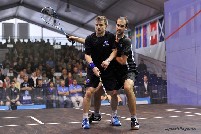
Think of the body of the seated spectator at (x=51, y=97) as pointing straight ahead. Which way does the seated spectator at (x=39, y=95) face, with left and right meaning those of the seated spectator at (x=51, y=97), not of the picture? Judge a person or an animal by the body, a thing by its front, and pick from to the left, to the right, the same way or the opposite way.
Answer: the same way

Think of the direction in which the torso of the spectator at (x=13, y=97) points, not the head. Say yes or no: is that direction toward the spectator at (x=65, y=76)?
no

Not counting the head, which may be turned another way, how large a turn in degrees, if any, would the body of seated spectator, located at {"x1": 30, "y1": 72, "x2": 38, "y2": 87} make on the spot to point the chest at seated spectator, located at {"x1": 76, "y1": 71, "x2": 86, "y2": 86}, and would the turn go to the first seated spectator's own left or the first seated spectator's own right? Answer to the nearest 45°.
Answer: approximately 90° to the first seated spectator's own left

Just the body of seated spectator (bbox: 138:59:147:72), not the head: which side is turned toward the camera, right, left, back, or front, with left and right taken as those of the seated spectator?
front

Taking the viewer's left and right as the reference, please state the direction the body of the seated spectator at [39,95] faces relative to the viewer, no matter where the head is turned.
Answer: facing the viewer

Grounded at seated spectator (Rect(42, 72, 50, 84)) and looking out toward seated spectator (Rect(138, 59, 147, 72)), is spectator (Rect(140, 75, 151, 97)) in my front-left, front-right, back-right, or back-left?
front-right

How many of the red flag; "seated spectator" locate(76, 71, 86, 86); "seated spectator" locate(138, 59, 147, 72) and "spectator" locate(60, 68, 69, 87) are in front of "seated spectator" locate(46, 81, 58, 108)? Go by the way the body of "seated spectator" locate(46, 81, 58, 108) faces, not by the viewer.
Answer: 0

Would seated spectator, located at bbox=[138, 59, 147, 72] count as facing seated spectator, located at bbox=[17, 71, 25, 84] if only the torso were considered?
no

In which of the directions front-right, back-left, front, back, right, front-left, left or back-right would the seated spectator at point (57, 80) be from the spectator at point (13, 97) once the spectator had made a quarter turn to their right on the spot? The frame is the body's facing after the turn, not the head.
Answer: back-right

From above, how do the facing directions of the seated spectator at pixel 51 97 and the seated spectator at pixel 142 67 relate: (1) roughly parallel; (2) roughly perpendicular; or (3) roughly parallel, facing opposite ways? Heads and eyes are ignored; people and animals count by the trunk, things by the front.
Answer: roughly parallel

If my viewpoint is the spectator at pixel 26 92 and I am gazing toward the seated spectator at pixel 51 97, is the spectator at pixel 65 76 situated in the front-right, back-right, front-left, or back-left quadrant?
front-left

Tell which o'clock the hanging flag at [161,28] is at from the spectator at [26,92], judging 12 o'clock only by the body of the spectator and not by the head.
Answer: The hanging flag is roughly at 8 o'clock from the spectator.

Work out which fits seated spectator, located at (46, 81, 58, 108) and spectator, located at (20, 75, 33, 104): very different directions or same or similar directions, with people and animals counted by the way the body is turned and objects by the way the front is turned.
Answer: same or similar directions
